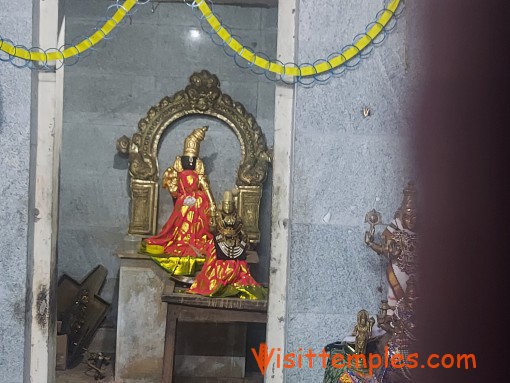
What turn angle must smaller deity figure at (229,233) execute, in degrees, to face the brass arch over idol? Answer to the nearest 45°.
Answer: approximately 135° to its right

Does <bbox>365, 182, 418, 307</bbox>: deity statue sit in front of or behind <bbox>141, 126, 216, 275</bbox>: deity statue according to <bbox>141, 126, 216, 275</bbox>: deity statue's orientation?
in front

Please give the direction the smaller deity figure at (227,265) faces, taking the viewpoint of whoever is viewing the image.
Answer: facing the viewer

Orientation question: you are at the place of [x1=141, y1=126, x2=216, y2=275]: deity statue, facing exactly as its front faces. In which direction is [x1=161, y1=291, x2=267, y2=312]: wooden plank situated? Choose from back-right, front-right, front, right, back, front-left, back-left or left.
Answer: front

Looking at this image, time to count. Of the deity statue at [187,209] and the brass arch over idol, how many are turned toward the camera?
2

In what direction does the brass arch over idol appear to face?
toward the camera

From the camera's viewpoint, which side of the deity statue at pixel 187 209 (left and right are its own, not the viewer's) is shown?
front
